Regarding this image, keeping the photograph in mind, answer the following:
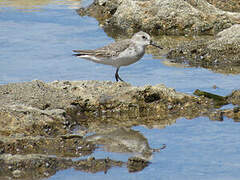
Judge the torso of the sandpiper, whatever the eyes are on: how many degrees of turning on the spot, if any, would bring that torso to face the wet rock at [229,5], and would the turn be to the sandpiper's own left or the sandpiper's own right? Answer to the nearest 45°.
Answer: approximately 45° to the sandpiper's own left

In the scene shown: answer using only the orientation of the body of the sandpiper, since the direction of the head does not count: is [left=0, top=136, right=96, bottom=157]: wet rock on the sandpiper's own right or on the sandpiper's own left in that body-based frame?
on the sandpiper's own right

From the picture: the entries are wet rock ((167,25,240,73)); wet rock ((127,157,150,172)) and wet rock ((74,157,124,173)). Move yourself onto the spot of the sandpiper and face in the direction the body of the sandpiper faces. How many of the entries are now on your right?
2

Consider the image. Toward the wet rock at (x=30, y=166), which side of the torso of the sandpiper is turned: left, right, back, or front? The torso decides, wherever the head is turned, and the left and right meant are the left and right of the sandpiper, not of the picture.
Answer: right

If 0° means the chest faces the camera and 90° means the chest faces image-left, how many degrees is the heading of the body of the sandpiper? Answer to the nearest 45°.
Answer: approximately 270°

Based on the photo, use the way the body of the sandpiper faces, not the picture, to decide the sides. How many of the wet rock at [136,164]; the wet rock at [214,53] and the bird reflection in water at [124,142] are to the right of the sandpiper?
2

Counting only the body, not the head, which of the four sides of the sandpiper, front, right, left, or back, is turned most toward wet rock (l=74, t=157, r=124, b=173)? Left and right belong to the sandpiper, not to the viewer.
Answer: right

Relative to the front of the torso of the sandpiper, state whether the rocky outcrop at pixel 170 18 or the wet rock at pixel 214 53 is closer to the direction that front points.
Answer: the wet rock
